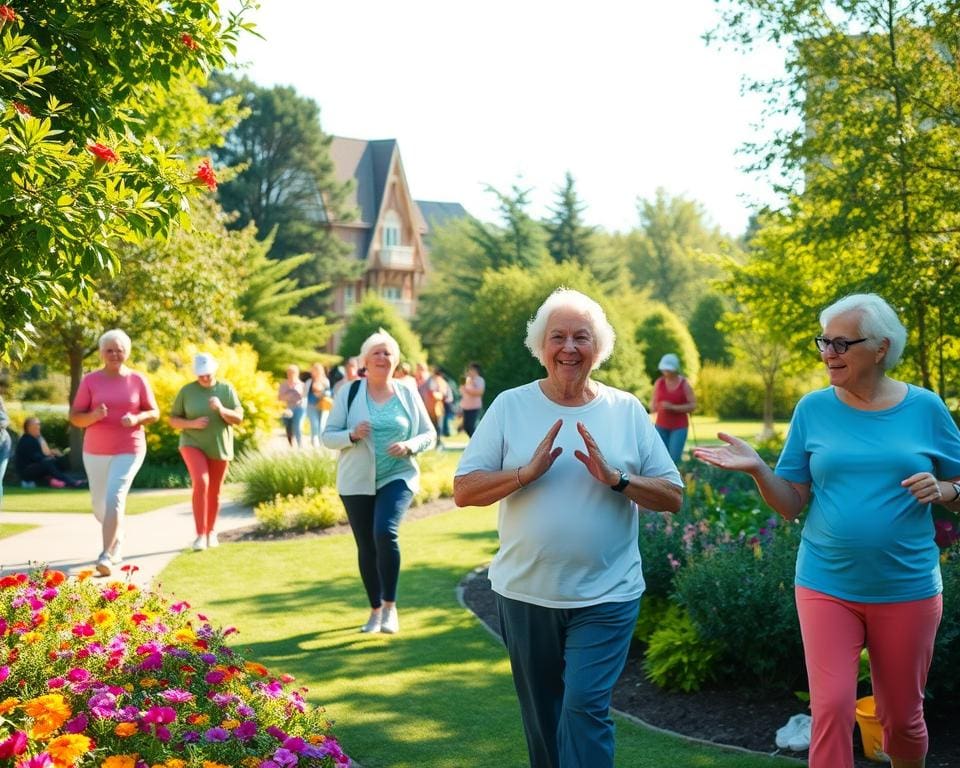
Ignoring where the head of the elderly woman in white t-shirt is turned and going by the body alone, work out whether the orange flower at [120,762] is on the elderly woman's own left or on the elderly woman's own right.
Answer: on the elderly woman's own right

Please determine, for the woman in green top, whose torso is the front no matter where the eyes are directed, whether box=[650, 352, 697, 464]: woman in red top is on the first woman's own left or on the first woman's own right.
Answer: on the first woman's own left

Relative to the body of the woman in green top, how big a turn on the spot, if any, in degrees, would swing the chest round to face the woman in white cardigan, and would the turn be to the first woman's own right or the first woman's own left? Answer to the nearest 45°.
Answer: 0° — they already face them

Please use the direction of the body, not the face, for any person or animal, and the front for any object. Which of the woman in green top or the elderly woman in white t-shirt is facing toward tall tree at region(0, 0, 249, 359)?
the woman in green top

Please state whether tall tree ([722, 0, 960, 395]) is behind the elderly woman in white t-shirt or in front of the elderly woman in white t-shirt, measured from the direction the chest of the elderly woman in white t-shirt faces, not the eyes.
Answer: behind

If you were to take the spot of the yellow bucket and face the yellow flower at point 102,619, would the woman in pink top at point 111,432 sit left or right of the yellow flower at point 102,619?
right
